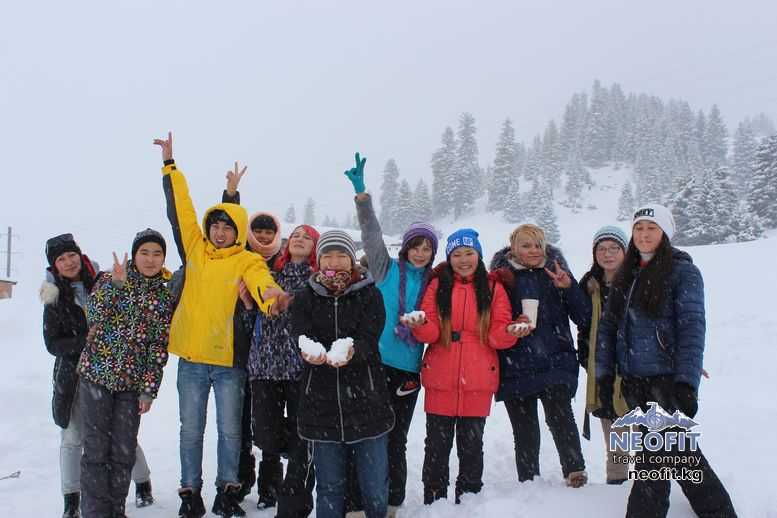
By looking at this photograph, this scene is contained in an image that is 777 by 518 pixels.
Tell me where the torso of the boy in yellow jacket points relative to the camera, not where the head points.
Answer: toward the camera

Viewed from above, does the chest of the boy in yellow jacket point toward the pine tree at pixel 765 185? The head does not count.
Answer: no

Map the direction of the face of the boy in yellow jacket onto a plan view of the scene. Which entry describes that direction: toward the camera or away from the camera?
toward the camera
